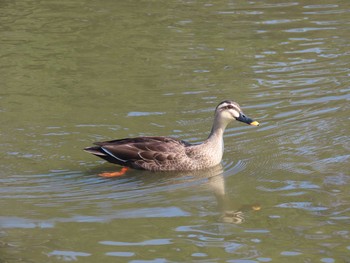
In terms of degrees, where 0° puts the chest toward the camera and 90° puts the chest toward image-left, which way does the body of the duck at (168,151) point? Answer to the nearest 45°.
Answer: approximately 270°
